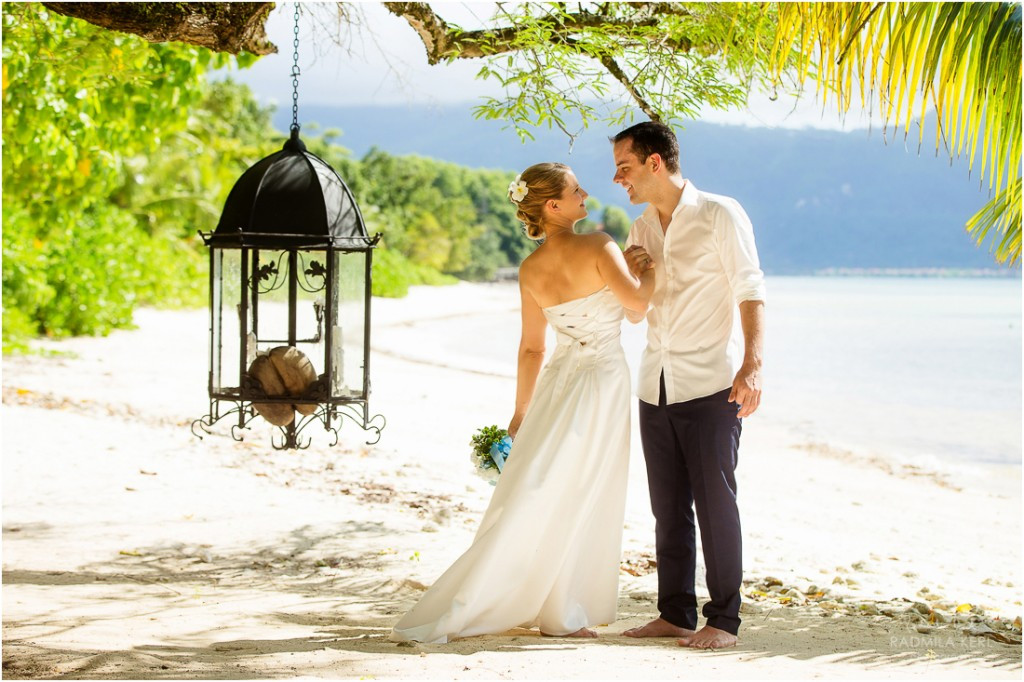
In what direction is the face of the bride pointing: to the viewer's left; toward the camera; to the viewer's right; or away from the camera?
to the viewer's right

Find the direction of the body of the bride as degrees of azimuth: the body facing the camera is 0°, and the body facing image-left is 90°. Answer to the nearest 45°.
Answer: approximately 225°

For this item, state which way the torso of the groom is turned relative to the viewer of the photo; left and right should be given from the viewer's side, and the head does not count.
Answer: facing the viewer and to the left of the viewer

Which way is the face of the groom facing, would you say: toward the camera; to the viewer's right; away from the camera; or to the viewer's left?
to the viewer's left

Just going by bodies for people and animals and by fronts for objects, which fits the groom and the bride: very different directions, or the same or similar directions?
very different directions

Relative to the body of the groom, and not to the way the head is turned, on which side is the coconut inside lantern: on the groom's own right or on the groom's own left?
on the groom's own right
